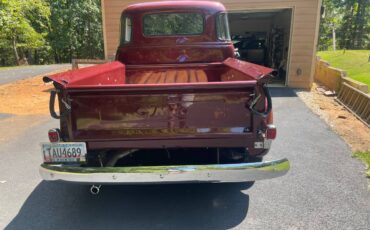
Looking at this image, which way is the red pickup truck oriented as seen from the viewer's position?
away from the camera

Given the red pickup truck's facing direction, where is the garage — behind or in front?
in front
